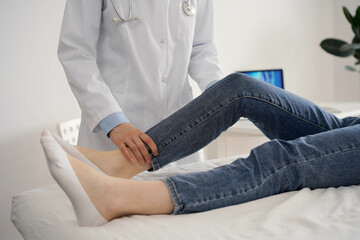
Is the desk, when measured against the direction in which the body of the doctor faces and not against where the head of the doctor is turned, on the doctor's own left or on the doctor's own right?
on the doctor's own left

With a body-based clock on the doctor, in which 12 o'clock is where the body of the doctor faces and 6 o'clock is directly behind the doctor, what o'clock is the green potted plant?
The green potted plant is roughly at 9 o'clock from the doctor.

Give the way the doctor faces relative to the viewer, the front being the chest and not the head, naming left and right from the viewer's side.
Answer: facing the viewer and to the right of the viewer
